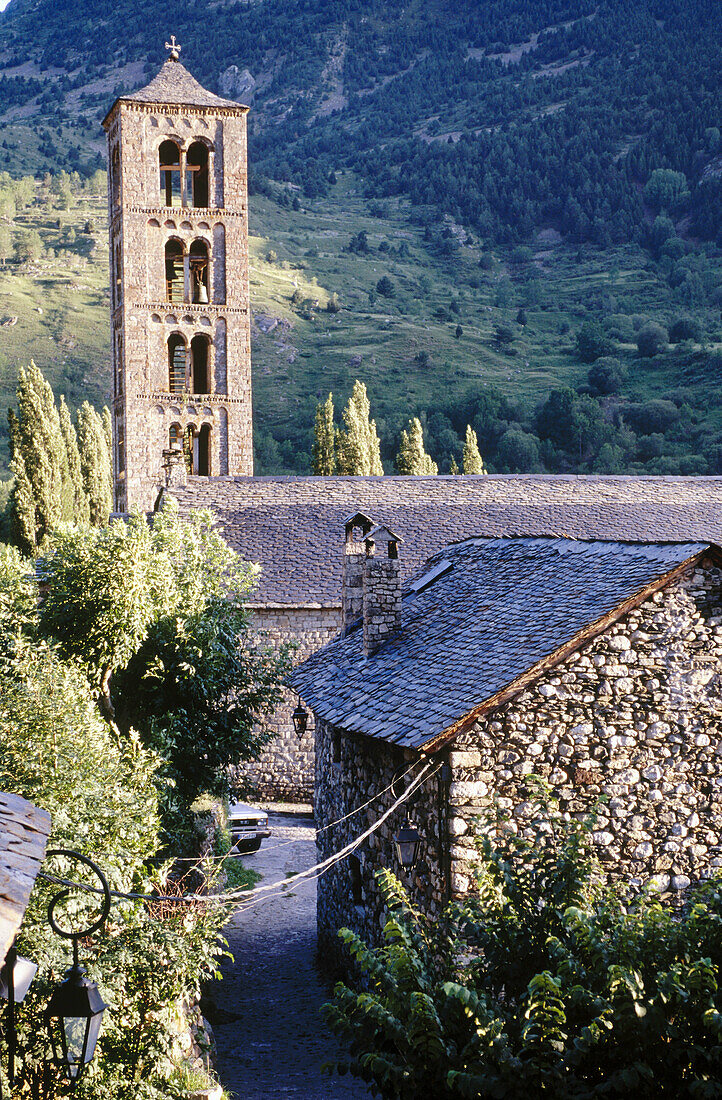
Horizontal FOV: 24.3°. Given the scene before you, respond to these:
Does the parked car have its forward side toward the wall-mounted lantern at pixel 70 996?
yes

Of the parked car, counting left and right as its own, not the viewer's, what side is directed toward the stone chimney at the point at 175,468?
back

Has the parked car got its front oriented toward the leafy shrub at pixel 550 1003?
yes

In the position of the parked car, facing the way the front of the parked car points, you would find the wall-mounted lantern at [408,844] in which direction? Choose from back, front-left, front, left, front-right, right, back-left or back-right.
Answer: front

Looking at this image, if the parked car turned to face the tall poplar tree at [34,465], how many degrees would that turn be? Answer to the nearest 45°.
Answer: approximately 180°

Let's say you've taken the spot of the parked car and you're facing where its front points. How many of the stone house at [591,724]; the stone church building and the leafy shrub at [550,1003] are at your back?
1

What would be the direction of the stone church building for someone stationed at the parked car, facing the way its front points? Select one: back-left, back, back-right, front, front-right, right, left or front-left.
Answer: back

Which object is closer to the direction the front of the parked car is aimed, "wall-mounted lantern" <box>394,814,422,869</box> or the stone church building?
the wall-mounted lantern

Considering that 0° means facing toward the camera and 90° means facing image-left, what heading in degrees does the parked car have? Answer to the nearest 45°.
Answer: approximately 0°

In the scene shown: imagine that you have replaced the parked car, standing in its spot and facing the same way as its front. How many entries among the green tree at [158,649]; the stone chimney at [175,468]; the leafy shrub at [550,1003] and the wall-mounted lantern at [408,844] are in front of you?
3

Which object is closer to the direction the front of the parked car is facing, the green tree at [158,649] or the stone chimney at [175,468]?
the green tree
